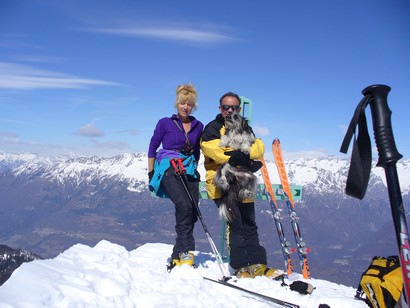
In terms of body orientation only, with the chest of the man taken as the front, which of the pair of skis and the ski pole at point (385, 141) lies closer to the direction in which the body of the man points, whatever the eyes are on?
the ski pole

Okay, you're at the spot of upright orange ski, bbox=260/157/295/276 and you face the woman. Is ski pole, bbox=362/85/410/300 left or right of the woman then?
left

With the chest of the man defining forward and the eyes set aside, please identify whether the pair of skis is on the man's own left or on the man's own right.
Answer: on the man's own left

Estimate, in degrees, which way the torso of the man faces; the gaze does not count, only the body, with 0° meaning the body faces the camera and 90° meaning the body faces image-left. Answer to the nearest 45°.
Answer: approximately 315°

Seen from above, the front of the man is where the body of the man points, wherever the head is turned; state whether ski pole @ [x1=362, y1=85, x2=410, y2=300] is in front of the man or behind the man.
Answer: in front

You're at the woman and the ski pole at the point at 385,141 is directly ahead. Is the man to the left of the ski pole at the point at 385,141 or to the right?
left
